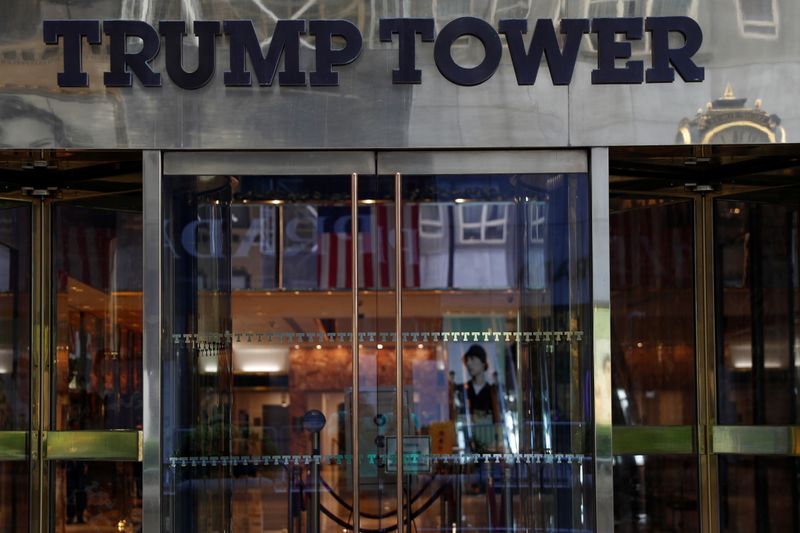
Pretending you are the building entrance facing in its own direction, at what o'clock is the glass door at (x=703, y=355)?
The glass door is roughly at 8 o'clock from the building entrance.

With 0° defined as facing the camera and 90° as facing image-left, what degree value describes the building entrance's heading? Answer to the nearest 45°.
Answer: approximately 0°

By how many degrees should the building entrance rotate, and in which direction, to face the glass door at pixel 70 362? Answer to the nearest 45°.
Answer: approximately 135° to its right
